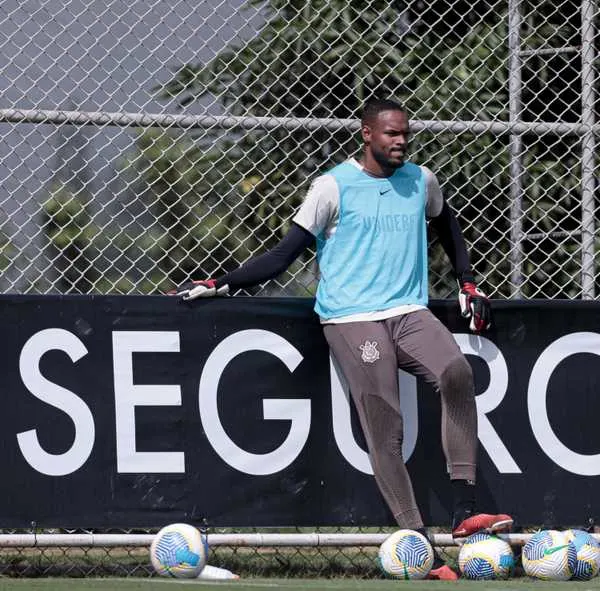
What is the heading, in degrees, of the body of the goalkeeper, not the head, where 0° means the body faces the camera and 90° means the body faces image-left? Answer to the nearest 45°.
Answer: approximately 315°

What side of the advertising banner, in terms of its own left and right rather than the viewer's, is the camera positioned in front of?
front

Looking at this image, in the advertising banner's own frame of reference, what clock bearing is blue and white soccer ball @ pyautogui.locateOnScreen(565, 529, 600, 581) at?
The blue and white soccer ball is roughly at 10 o'clock from the advertising banner.

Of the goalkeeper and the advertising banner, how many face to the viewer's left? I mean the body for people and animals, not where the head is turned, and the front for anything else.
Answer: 0

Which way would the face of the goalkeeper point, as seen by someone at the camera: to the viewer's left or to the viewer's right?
to the viewer's right
